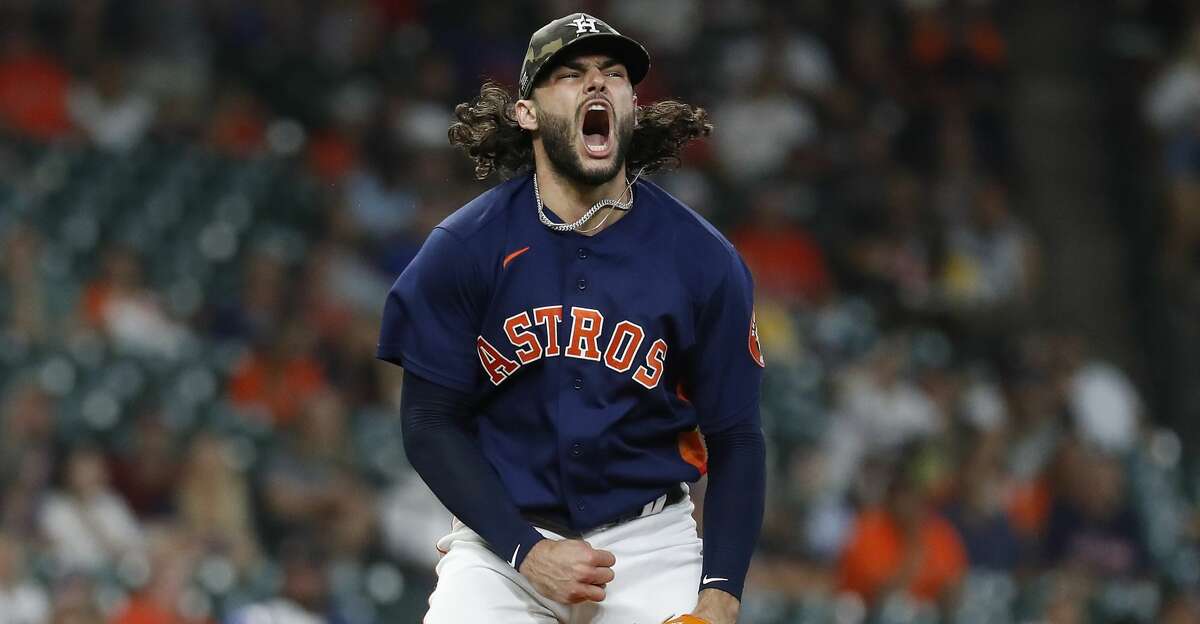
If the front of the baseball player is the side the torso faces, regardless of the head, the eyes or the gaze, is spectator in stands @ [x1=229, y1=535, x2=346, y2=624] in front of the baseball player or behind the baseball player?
behind

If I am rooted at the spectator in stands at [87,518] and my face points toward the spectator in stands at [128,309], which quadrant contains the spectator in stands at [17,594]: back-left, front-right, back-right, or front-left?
back-left

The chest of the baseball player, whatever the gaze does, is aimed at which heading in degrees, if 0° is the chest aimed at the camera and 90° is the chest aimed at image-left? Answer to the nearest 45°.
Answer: approximately 0°

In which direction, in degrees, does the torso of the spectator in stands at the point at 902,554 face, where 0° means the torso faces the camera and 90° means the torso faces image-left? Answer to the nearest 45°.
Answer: approximately 0°
